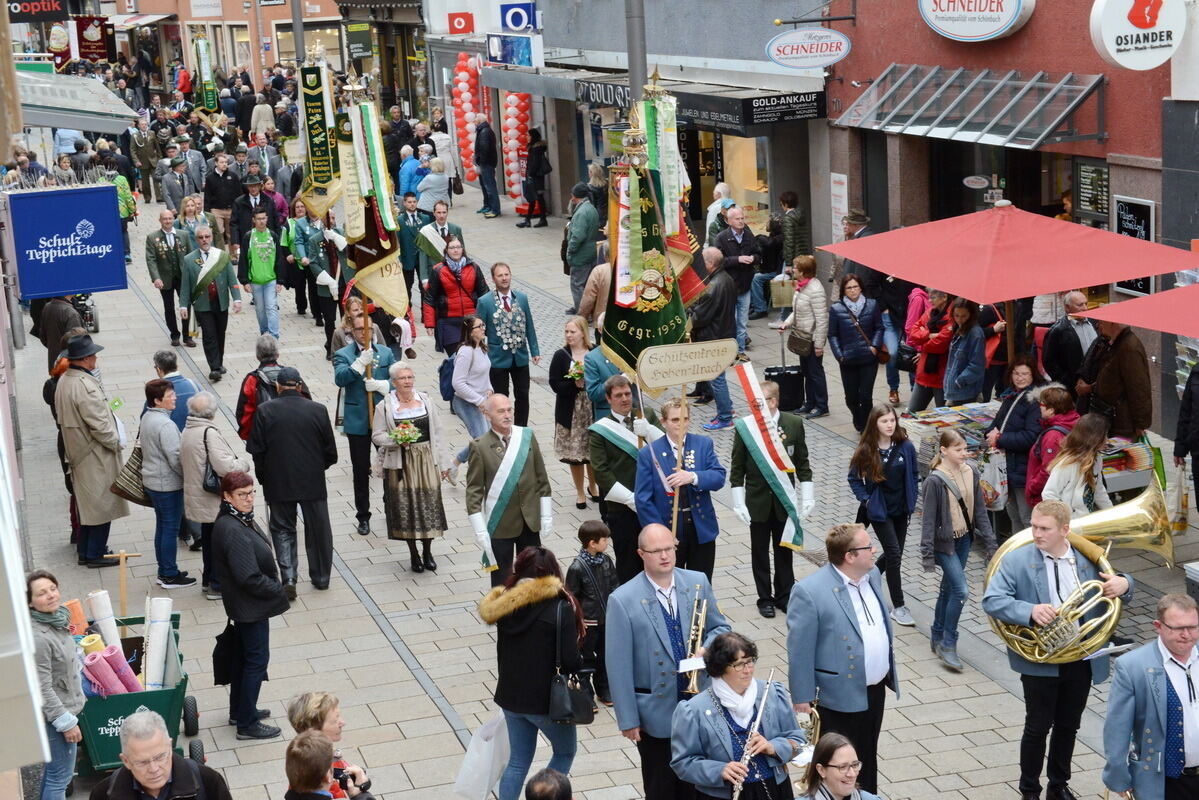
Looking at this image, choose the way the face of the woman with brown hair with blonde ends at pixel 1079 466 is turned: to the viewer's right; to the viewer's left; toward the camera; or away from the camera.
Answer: away from the camera

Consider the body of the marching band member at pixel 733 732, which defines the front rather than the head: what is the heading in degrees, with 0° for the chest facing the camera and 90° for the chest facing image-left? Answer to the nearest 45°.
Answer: approximately 315°

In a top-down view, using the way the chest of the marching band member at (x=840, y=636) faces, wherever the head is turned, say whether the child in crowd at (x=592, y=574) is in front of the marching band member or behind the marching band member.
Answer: behind

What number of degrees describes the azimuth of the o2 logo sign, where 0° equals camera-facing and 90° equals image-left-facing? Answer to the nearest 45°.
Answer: approximately 0°

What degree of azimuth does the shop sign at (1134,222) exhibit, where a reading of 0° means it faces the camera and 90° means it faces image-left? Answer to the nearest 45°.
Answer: approximately 45°

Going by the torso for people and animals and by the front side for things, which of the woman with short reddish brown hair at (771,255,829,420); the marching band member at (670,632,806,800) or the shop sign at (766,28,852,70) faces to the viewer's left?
the woman with short reddish brown hair

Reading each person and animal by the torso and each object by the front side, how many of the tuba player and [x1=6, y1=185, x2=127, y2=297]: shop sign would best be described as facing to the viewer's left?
0

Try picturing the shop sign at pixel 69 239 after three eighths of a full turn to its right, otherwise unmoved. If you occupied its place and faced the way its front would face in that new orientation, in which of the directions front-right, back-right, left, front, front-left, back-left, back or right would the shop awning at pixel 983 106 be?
back-right

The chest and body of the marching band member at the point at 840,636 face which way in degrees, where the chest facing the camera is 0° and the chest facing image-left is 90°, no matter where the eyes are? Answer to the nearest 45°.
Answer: approximately 315°

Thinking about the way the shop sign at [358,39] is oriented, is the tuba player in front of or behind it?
in front
